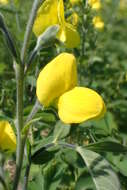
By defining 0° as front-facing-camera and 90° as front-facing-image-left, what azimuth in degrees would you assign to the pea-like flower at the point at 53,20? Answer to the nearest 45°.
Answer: approximately 270°
